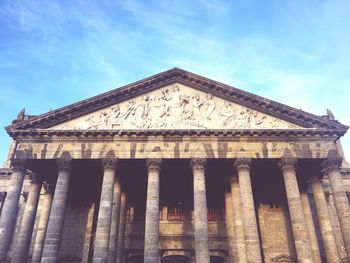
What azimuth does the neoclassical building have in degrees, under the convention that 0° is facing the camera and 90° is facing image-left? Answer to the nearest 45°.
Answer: approximately 0°
